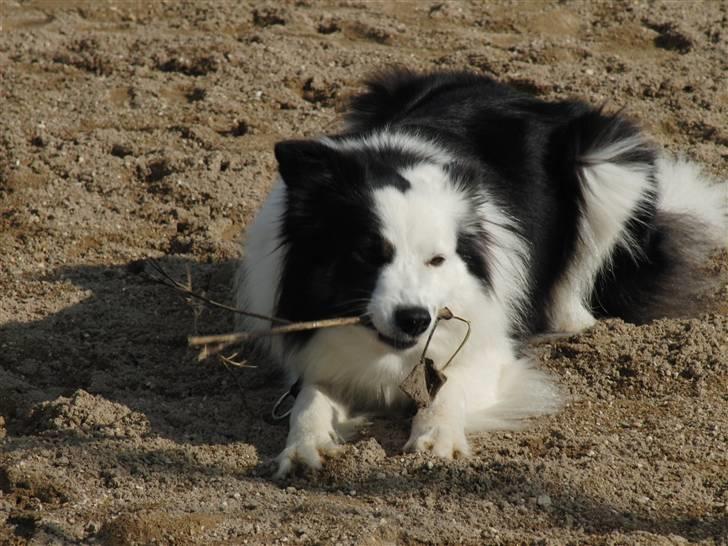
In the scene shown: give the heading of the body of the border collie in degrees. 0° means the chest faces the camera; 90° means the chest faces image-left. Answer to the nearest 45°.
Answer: approximately 45°

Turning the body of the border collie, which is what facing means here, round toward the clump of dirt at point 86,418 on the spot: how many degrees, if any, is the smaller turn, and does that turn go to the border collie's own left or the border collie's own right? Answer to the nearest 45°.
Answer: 0° — it already faces it

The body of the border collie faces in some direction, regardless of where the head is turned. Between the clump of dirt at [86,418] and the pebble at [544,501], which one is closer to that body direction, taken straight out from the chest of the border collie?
the clump of dirt

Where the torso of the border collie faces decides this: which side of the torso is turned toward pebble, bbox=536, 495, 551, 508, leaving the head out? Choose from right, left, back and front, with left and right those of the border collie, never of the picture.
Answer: left
